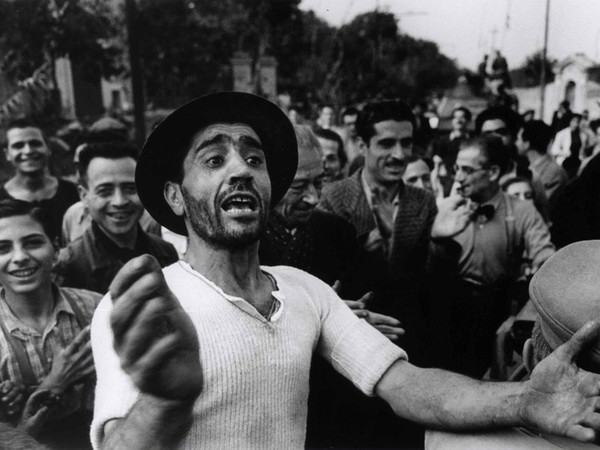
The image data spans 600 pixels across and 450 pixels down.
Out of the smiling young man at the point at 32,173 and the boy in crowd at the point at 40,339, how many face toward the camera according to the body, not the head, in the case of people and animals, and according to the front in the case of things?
2

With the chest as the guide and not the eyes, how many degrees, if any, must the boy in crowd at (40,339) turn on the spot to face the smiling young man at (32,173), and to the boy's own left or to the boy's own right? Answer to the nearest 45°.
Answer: approximately 180°

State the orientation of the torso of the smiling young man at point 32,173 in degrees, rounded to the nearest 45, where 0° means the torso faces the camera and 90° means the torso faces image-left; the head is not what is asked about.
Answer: approximately 0°

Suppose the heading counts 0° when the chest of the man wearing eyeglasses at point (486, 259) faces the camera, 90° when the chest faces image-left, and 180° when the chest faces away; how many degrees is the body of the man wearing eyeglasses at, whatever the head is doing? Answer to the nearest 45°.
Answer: approximately 45°

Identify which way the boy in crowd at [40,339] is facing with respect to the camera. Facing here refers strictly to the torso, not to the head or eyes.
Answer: toward the camera

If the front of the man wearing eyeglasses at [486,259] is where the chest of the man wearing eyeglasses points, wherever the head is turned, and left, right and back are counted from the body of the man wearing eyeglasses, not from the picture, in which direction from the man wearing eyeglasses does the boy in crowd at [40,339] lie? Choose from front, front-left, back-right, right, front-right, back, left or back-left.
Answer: front

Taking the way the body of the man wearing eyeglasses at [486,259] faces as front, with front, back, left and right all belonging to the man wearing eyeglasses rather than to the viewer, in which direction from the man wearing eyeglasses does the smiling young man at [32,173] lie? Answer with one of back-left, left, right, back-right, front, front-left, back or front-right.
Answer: front-right

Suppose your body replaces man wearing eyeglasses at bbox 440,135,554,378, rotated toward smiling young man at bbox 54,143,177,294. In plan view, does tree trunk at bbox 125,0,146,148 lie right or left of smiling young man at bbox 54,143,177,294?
right

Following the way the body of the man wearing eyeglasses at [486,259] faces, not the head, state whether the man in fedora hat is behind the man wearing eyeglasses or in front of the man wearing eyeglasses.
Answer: in front

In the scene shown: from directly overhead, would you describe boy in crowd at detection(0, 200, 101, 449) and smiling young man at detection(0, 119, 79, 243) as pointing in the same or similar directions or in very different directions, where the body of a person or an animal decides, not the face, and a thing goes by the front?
same or similar directions

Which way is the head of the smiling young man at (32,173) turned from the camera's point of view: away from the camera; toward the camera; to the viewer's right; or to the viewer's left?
toward the camera

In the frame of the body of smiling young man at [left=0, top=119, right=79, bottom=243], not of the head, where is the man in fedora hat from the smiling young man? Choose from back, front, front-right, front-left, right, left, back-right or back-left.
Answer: front

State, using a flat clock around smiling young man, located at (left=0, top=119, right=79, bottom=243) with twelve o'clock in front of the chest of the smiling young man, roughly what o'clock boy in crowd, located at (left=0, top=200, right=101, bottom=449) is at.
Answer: The boy in crowd is roughly at 12 o'clock from the smiling young man.

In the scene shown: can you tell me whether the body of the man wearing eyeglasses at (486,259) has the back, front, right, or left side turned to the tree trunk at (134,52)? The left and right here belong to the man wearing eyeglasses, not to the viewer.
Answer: right
